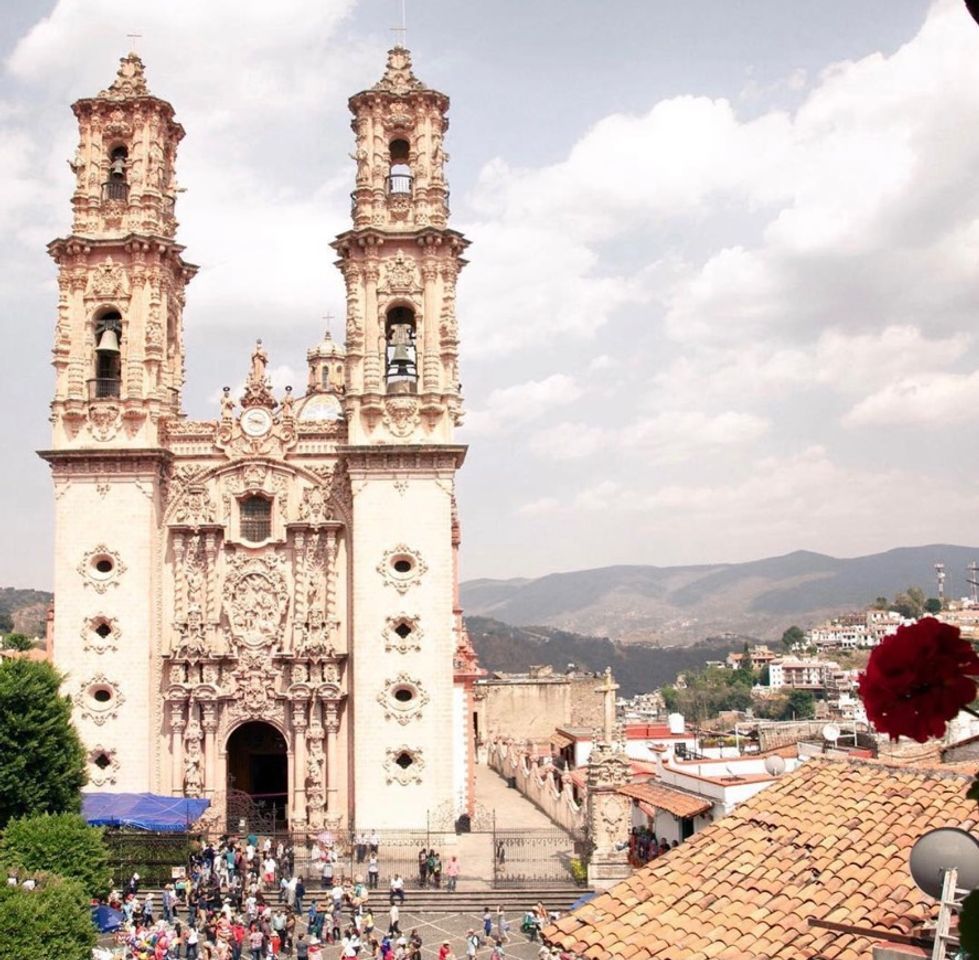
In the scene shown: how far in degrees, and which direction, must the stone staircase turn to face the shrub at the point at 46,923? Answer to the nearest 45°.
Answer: approximately 45° to its right

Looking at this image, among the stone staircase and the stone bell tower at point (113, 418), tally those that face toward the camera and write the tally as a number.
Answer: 2

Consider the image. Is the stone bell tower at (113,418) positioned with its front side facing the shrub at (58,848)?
yes

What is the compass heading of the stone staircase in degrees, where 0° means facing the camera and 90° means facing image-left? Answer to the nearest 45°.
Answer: approximately 0°

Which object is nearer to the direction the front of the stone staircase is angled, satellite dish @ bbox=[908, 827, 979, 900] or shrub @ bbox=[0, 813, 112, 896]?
the satellite dish

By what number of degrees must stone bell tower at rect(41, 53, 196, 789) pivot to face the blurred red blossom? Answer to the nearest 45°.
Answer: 0° — it already faces it

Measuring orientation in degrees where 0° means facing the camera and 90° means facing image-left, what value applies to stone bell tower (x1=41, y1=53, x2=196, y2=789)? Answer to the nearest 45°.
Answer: approximately 0°

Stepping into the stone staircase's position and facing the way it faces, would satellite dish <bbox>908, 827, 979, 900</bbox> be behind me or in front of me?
in front
